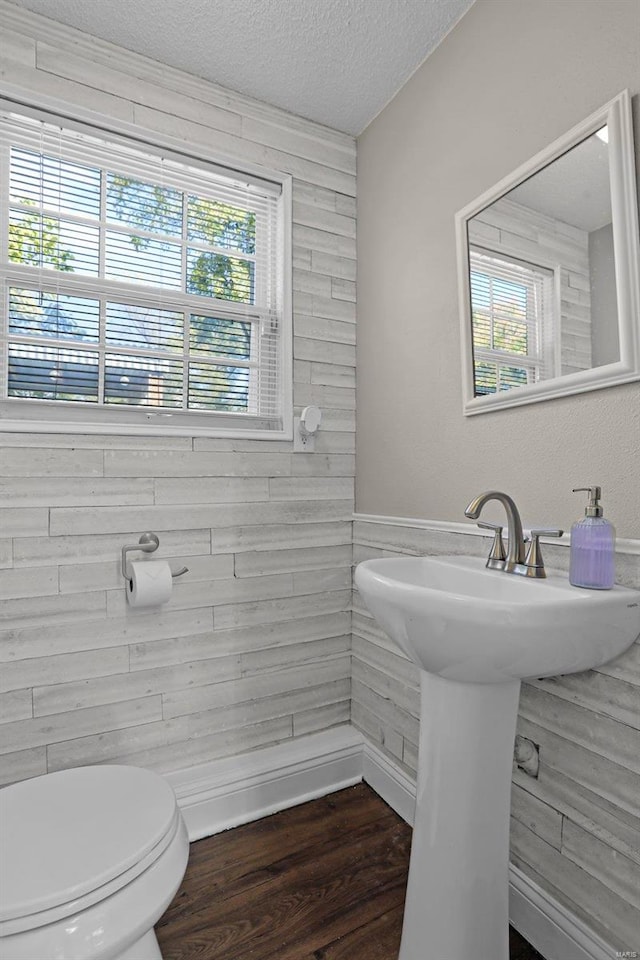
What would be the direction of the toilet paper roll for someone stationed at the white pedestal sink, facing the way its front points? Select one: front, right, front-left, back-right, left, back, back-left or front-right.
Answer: front-right

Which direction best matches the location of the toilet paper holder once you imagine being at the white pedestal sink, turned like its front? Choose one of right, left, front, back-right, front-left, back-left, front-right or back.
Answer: front-right

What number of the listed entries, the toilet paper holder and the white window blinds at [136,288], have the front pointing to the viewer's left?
0

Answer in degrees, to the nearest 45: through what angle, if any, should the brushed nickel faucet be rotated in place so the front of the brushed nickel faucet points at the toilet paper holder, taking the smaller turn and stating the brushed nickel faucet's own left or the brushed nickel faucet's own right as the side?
approximately 45° to the brushed nickel faucet's own right

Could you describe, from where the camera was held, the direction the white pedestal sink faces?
facing the viewer and to the left of the viewer

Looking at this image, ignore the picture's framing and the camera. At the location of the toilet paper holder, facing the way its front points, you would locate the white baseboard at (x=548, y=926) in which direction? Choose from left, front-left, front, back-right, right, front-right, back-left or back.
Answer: front

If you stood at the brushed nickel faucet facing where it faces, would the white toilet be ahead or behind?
ahead

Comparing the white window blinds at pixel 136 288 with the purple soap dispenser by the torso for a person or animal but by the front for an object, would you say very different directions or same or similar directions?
very different directions

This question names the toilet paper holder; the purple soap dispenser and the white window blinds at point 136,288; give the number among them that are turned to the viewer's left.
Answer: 1

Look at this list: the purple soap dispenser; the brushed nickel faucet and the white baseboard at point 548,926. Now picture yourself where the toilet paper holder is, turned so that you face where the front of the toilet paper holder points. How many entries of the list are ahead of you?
3

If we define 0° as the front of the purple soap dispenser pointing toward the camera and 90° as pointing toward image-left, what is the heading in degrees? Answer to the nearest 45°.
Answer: approximately 90°

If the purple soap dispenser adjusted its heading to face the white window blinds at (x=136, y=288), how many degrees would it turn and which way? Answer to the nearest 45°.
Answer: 0° — it already faces it

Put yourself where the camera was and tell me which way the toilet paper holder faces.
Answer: facing the viewer and to the right of the viewer
